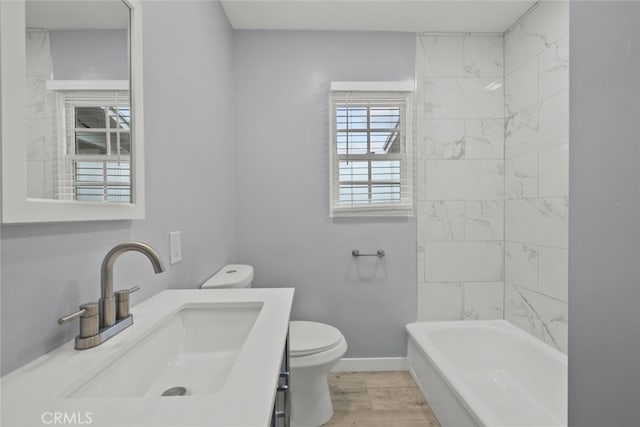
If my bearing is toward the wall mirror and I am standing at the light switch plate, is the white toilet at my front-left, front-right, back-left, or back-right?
back-left

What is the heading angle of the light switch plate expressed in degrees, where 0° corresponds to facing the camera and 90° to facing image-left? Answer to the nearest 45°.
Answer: approximately 315°

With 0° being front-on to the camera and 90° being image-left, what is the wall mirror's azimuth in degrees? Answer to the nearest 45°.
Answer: approximately 315°

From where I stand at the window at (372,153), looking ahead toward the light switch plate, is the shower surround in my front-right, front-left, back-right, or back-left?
back-left

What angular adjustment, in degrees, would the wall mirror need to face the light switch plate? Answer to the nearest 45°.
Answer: approximately 90° to its left

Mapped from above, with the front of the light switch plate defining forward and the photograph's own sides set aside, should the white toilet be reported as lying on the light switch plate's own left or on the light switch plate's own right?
on the light switch plate's own left

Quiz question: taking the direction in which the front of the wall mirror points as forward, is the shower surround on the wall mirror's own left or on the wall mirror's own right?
on the wall mirror's own left
